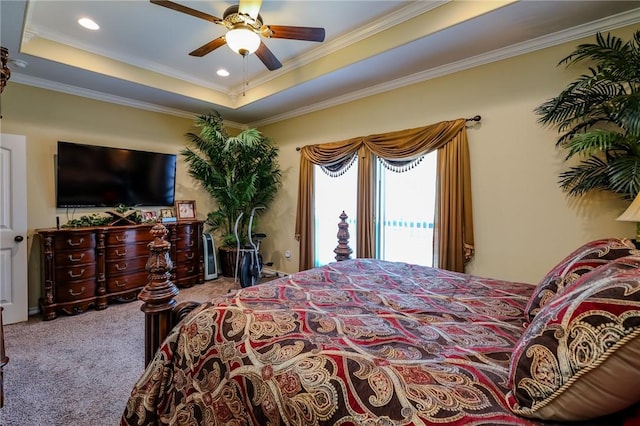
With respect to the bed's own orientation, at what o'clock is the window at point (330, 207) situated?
The window is roughly at 1 o'clock from the bed.

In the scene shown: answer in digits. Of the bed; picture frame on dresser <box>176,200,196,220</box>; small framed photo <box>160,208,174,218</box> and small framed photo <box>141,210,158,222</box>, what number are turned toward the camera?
3

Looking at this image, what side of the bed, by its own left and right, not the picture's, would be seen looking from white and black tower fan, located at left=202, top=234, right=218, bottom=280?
front

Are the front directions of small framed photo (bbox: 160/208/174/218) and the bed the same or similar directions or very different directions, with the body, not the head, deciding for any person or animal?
very different directions

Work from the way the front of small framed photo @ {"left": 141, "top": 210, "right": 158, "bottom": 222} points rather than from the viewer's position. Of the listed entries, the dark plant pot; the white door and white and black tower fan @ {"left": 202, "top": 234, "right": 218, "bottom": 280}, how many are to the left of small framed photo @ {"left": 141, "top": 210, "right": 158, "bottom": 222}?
2

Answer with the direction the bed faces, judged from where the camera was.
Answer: facing away from the viewer and to the left of the viewer

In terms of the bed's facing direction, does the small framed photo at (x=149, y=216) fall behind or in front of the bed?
in front

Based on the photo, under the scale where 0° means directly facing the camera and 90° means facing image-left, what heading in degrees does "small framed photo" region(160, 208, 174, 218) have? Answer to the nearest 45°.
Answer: approximately 0°
